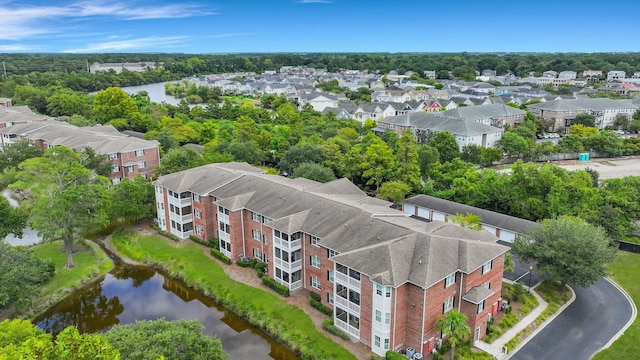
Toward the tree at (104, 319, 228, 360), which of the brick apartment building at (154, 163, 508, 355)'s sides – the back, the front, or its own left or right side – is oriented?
back

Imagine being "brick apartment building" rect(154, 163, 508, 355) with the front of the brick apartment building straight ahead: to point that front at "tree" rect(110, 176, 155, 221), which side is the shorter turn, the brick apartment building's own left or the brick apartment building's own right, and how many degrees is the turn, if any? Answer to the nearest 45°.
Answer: approximately 90° to the brick apartment building's own right

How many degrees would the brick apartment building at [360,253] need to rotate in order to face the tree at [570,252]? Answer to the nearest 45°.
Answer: approximately 135° to its left

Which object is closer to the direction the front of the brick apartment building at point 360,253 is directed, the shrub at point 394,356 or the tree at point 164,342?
the tree

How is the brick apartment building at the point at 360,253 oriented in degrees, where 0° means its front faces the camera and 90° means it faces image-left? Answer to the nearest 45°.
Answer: approximately 45°

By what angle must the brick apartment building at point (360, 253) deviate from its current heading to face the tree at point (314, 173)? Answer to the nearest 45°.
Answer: approximately 135° to its right
